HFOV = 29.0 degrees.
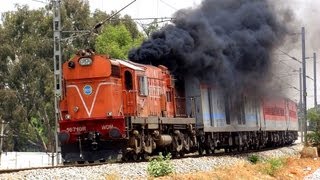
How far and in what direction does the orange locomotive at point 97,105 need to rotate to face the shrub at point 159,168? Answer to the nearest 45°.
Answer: approximately 90° to its left

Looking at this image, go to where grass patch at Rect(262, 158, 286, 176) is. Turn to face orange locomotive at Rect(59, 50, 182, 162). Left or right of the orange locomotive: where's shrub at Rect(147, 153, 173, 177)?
left

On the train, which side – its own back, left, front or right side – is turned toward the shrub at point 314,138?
back

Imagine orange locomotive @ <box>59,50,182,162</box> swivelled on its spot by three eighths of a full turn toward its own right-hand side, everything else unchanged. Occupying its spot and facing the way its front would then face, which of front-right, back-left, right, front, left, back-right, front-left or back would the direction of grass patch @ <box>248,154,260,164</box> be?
front-right

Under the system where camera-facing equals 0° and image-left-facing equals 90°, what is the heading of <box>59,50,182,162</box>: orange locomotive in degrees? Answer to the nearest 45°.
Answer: approximately 45°

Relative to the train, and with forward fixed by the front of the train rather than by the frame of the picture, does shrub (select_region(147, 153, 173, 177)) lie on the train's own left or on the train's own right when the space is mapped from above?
on the train's own left

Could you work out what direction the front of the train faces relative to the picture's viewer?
facing the viewer and to the left of the viewer

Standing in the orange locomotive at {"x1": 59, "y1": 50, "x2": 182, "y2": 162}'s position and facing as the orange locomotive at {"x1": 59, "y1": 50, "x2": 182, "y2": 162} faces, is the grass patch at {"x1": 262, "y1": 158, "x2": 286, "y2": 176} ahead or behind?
behind

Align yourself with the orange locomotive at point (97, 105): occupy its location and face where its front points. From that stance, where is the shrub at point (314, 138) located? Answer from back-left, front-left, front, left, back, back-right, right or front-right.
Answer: back
